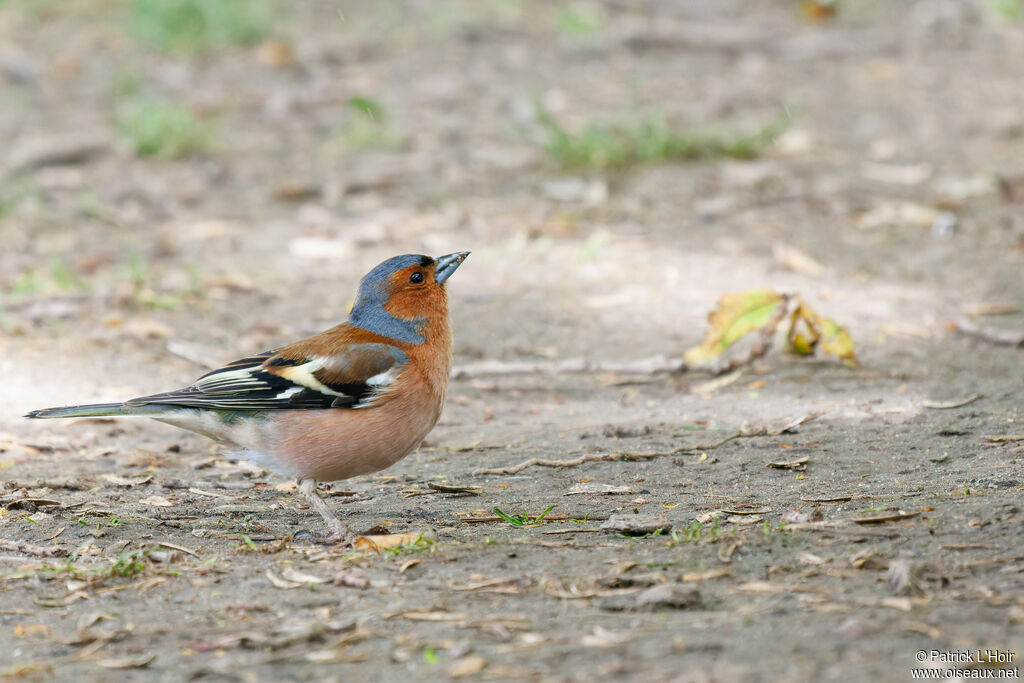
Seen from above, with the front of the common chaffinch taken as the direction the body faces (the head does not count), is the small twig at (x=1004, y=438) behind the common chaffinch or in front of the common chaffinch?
in front

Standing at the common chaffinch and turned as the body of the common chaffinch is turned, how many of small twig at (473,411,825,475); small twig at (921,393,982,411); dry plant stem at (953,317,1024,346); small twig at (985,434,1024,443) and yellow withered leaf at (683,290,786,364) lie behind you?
0

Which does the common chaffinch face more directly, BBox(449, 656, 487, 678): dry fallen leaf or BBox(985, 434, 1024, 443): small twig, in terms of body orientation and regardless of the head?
the small twig

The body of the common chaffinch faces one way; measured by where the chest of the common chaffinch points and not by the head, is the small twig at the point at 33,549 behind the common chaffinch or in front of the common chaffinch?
behind

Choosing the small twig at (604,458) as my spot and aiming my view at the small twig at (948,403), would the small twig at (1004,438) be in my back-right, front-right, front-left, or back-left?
front-right

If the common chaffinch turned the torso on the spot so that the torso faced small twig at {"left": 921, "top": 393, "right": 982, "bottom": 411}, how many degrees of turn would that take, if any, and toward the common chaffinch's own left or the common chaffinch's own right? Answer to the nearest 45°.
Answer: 0° — it already faces it

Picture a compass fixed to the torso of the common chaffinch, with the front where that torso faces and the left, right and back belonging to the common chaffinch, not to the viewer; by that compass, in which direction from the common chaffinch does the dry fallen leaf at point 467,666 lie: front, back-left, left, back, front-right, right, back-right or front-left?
right

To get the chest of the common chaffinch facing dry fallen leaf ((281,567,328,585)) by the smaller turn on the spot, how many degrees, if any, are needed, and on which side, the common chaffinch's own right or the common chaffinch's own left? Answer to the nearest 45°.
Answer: approximately 90° to the common chaffinch's own right

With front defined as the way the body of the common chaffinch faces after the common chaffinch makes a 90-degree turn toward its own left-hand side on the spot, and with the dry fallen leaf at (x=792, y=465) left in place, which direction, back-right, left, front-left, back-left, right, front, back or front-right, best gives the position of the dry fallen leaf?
right

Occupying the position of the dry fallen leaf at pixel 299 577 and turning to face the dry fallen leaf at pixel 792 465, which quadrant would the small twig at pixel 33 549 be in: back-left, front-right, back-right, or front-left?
back-left

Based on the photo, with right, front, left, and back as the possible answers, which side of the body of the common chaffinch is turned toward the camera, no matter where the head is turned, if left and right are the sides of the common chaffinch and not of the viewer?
right

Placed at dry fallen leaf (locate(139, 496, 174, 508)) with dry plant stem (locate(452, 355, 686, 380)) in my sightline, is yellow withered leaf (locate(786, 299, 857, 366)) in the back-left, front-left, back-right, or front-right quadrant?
front-right

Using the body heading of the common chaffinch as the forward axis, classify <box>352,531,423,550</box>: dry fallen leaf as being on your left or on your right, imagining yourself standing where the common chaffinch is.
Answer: on your right

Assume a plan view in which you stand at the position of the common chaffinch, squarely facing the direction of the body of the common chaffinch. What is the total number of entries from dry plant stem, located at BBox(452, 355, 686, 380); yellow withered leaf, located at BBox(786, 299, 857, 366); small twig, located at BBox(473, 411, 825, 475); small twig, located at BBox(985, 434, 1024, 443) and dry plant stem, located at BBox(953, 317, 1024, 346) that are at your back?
0

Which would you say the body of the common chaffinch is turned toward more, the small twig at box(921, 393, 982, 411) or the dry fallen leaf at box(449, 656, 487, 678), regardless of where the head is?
the small twig
